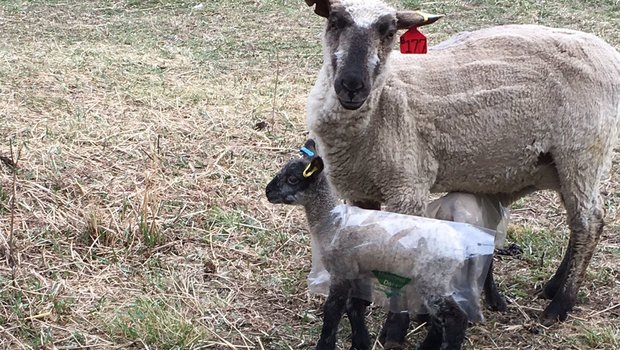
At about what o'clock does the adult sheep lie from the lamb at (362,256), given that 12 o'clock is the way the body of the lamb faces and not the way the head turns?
The adult sheep is roughly at 4 o'clock from the lamb.

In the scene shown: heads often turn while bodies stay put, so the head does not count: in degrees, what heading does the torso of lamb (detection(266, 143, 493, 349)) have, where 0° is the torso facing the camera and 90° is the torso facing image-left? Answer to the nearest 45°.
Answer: approximately 90°

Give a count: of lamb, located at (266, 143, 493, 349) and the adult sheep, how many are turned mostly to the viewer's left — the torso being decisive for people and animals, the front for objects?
2

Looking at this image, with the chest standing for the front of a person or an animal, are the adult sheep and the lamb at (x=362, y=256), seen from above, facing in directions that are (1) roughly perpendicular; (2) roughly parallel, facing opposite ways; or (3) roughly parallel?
roughly parallel

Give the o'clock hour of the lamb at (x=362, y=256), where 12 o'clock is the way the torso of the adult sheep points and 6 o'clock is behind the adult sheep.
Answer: The lamb is roughly at 10 o'clock from the adult sheep.

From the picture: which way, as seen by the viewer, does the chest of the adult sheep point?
to the viewer's left
